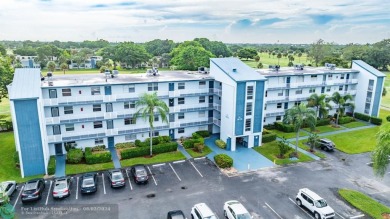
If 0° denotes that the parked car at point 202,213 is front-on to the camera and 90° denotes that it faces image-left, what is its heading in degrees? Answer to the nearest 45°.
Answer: approximately 315°

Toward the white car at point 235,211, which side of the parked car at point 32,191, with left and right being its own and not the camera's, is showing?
right

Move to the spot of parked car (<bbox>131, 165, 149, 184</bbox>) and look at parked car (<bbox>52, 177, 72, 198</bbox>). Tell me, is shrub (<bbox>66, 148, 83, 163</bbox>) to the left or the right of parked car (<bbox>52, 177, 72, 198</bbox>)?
right

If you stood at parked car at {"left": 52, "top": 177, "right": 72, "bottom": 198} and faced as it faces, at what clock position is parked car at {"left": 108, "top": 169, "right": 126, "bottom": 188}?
parked car at {"left": 108, "top": 169, "right": 126, "bottom": 188} is roughly at 3 o'clock from parked car at {"left": 52, "top": 177, "right": 72, "bottom": 198}.

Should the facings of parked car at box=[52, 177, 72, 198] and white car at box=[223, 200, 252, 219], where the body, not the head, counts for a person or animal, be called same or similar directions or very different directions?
very different directions

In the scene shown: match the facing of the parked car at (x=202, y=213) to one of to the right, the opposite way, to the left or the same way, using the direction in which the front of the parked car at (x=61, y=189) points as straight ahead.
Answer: the opposite way

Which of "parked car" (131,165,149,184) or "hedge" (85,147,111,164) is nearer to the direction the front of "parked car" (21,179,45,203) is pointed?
the hedge

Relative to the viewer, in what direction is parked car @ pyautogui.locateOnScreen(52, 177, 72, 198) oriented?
away from the camera

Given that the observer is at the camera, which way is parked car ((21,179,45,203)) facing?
facing away from the viewer and to the right of the viewer

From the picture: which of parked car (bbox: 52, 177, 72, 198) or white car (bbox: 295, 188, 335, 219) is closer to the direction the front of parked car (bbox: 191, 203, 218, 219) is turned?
the white car

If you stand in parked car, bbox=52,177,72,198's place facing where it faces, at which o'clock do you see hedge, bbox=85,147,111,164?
The hedge is roughly at 1 o'clock from the parked car.
